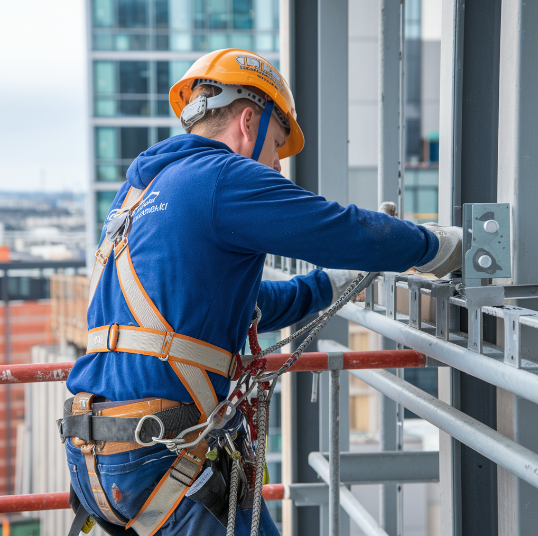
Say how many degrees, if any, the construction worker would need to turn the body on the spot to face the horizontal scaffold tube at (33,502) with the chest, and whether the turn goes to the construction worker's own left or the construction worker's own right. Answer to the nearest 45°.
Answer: approximately 90° to the construction worker's own left

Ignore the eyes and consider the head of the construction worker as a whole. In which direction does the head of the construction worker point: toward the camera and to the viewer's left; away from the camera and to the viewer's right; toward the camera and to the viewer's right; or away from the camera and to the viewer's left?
away from the camera and to the viewer's right

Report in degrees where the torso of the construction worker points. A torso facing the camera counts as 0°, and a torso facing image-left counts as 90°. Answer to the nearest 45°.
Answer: approximately 225°

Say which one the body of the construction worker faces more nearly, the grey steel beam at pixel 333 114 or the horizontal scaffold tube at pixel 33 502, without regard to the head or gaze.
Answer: the grey steel beam

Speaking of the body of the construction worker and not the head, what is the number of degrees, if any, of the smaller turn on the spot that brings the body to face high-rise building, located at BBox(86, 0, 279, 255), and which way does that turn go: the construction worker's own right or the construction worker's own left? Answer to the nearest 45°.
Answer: approximately 45° to the construction worker's own left

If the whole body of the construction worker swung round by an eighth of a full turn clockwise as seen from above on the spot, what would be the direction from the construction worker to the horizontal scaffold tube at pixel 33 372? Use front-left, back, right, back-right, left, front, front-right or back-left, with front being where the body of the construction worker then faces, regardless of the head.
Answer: back-left

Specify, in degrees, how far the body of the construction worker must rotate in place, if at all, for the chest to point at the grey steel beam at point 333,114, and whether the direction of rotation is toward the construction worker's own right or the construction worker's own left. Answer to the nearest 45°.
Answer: approximately 45° to the construction worker's own left
